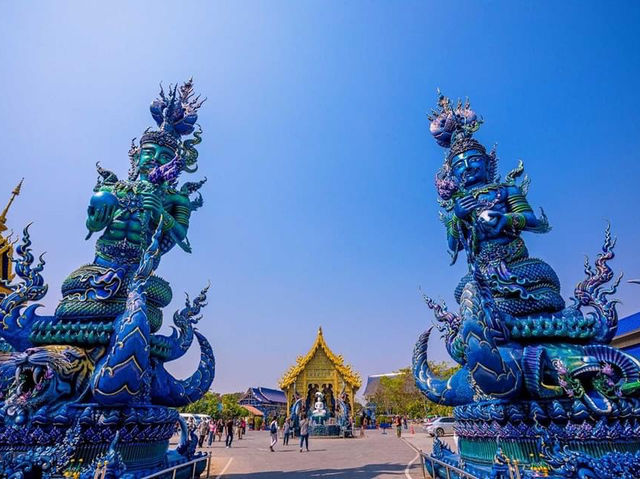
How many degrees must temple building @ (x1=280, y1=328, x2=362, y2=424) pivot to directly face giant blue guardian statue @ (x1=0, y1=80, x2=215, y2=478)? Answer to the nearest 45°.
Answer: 0° — it already faces it

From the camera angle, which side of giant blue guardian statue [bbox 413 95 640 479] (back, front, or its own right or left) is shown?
front

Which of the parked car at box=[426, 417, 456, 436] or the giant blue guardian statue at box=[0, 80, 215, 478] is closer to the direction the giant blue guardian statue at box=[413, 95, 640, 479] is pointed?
the giant blue guardian statue

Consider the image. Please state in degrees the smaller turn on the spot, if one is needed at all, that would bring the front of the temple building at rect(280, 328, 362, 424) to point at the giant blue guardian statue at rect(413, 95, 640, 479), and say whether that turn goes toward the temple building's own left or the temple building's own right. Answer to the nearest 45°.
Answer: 0° — it already faces it

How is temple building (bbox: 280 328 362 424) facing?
toward the camera

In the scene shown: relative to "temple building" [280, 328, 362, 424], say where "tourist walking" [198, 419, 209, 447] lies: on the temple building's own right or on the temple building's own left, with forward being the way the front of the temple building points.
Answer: on the temple building's own right

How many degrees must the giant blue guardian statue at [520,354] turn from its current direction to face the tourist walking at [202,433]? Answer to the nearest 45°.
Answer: approximately 135° to its right

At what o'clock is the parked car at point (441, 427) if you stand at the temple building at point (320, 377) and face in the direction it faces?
The parked car is roughly at 9 o'clock from the temple building.

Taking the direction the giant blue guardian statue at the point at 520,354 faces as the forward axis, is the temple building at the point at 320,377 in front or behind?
behind

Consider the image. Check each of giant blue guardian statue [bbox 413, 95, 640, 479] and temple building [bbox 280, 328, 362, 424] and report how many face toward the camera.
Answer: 2

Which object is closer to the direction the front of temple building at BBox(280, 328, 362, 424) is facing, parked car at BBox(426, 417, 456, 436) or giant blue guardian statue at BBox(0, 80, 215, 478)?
the giant blue guardian statue

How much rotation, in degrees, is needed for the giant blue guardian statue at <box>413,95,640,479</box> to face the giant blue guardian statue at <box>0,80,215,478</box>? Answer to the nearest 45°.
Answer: approximately 45° to its right
